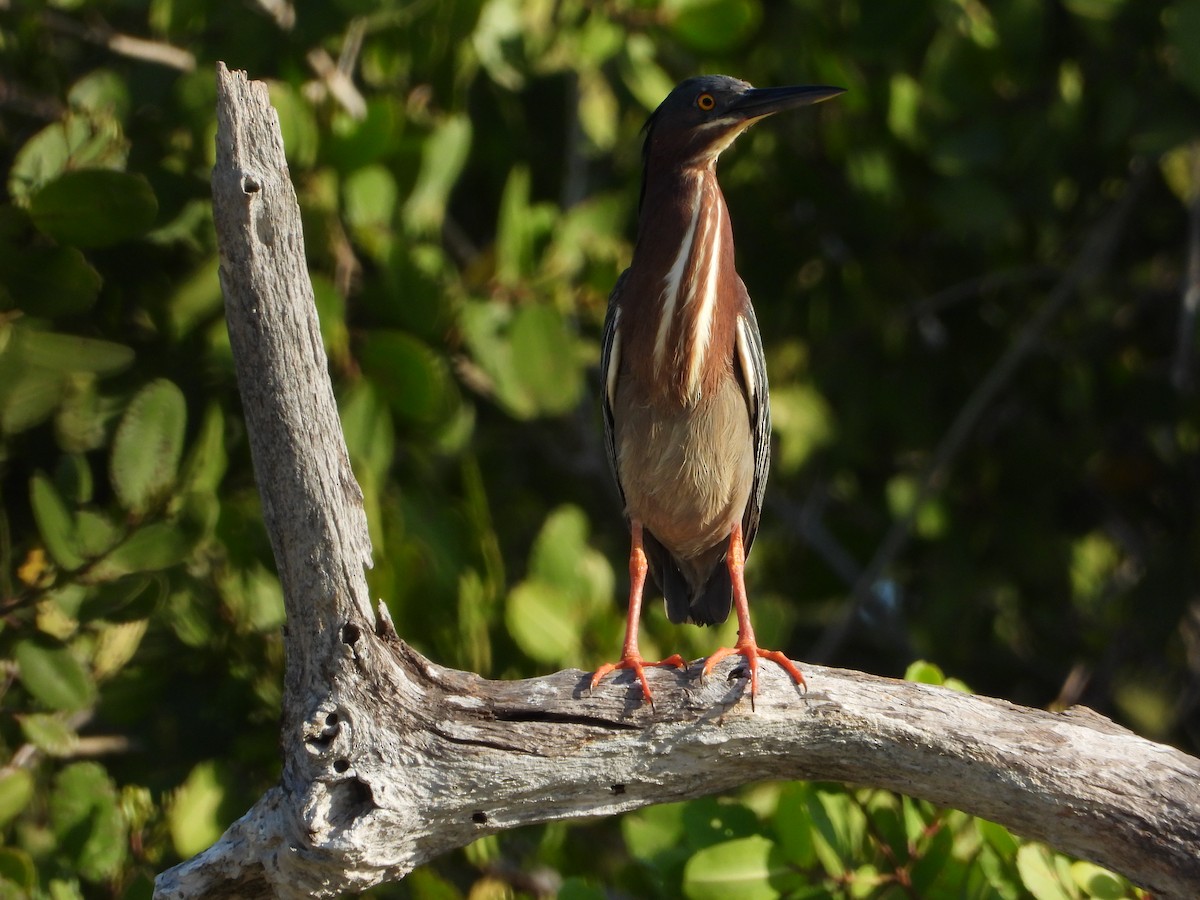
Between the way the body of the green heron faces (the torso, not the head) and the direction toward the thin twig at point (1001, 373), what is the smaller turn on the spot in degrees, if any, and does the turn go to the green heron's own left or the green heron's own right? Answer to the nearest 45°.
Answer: approximately 135° to the green heron's own left

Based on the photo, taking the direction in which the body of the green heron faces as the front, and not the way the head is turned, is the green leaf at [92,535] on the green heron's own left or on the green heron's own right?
on the green heron's own right

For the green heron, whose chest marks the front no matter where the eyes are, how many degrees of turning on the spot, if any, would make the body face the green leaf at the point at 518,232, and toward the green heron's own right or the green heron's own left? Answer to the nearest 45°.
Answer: approximately 135° to the green heron's own right

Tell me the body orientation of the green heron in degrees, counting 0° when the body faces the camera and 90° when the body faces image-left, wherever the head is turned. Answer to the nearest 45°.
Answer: approximately 0°

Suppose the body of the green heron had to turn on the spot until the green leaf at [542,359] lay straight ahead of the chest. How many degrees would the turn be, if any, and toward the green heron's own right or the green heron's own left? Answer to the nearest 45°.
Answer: approximately 135° to the green heron's own right

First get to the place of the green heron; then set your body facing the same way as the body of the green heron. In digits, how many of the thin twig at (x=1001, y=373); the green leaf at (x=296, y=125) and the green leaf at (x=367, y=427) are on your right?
2
